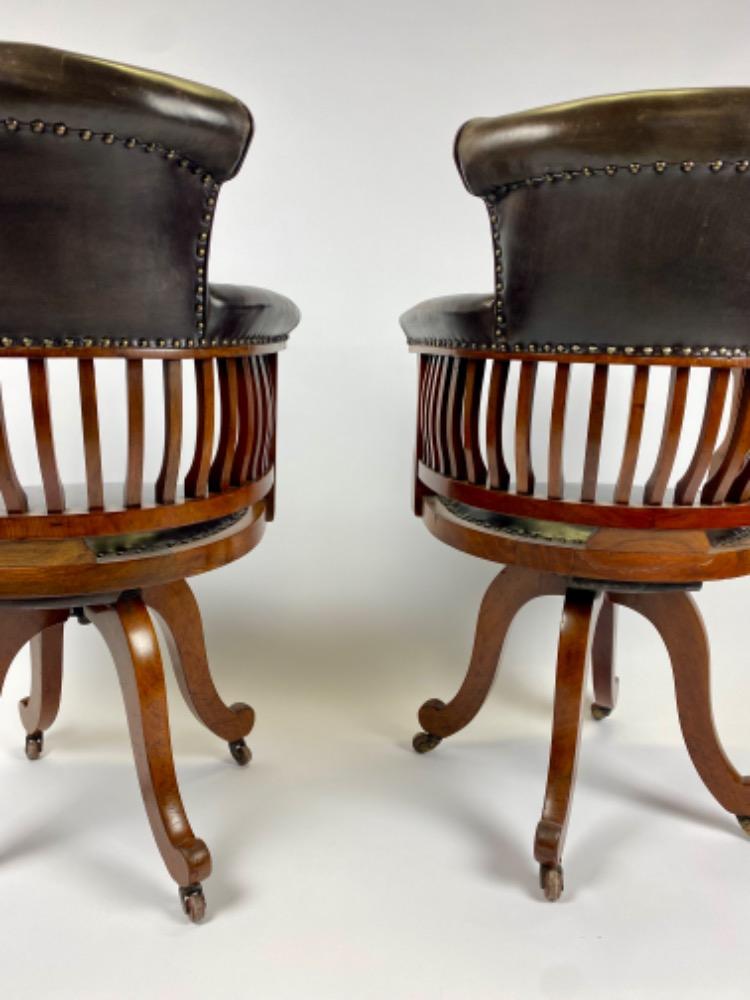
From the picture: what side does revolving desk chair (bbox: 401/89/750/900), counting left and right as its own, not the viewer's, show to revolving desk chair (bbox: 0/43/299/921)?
left

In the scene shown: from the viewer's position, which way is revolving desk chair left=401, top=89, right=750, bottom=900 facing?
facing away from the viewer and to the left of the viewer

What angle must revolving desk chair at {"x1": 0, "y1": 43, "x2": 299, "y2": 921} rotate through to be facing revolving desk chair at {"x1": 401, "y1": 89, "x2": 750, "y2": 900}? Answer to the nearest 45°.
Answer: approximately 45° to its right

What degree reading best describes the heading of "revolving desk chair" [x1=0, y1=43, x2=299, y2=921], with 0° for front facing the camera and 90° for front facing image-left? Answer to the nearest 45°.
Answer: approximately 225°
